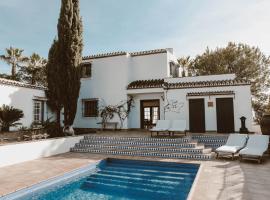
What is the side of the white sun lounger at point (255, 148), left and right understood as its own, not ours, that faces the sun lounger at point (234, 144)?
right

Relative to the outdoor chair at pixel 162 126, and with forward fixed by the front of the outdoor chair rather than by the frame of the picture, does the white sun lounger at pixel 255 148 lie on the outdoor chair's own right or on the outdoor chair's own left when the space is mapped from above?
on the outdoor chair's own left

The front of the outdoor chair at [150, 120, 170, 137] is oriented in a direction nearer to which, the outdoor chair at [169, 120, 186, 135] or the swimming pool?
the swimming pool

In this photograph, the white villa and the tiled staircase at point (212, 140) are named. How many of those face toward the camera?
2

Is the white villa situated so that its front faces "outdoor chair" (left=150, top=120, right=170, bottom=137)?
yes

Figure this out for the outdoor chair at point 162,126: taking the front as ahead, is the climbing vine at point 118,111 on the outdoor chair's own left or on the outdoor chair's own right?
on the outdoor chair's own right

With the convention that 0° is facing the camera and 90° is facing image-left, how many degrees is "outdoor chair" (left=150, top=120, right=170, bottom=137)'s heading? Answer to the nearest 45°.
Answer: approximately 45°

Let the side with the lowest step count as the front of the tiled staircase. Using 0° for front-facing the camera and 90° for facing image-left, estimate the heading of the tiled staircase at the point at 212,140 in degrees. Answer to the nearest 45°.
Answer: approximately 0°
